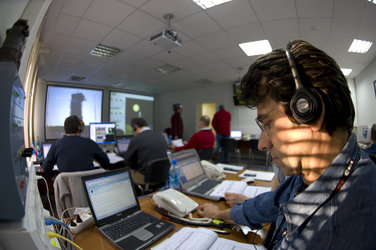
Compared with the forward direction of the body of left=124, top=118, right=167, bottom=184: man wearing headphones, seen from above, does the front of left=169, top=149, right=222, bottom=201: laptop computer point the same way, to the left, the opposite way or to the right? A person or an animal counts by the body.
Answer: the opposite way

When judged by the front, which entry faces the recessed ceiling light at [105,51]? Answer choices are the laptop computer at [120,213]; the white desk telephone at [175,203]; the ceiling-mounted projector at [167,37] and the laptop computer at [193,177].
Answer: the ceiling-mounted projector

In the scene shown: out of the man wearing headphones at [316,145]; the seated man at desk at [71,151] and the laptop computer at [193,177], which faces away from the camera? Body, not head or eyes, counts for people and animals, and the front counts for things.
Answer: the seated man at desk

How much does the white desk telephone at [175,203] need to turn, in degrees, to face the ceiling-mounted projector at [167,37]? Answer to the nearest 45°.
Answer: approximately 135° to its left

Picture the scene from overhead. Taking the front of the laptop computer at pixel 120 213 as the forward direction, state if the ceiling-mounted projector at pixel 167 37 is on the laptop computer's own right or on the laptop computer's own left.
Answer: on the laptop computer's own left

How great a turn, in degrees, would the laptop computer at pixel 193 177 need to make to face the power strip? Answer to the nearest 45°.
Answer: approximately 90° to its right

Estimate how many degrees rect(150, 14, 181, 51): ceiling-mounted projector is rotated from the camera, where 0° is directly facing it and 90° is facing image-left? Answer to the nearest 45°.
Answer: approximately 135°

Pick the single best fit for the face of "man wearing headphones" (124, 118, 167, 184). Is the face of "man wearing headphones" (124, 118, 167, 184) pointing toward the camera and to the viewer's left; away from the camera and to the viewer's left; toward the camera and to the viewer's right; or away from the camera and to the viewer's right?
away from the camera and to the viewer's left

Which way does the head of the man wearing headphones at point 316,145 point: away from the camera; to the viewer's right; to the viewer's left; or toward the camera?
to the viewer's left

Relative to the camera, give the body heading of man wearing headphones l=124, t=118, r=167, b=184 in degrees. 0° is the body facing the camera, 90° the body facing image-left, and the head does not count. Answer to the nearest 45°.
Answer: approximately 135°
